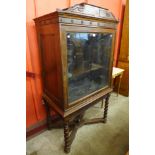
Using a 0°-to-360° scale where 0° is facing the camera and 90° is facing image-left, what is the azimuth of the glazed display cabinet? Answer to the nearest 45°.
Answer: approximately 315°

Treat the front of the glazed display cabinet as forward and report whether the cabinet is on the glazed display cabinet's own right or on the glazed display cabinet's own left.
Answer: on the glazed display cabinet's own left
